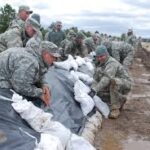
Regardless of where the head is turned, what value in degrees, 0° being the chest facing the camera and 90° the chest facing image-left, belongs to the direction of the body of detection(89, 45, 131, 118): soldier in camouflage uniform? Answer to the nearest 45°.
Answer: approximately 45°

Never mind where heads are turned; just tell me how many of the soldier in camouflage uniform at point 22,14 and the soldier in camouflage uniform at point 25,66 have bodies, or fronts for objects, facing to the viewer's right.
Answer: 2

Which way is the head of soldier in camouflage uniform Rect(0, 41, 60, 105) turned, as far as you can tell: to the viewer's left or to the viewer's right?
to the viewer's right

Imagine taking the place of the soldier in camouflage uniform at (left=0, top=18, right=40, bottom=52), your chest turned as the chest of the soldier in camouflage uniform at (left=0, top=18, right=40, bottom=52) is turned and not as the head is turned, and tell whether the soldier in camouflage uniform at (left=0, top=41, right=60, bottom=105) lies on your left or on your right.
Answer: on your right

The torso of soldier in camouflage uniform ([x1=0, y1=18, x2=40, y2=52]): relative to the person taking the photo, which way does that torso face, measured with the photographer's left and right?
facing to the right of the viewer

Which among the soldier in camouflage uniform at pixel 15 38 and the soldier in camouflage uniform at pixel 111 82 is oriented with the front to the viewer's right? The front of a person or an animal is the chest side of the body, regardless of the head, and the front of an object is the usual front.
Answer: the soldier in camouflage uniform at pixel 15 38

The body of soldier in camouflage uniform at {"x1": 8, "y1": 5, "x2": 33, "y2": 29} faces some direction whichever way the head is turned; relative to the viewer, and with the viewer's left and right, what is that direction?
facing to the right of the viewer

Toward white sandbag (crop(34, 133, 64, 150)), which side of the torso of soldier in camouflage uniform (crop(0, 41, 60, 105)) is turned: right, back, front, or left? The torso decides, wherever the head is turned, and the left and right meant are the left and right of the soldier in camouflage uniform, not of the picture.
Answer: right

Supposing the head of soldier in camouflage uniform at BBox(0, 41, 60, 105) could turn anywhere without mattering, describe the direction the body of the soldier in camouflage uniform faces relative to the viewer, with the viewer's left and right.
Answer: facing to the right of the viewer
